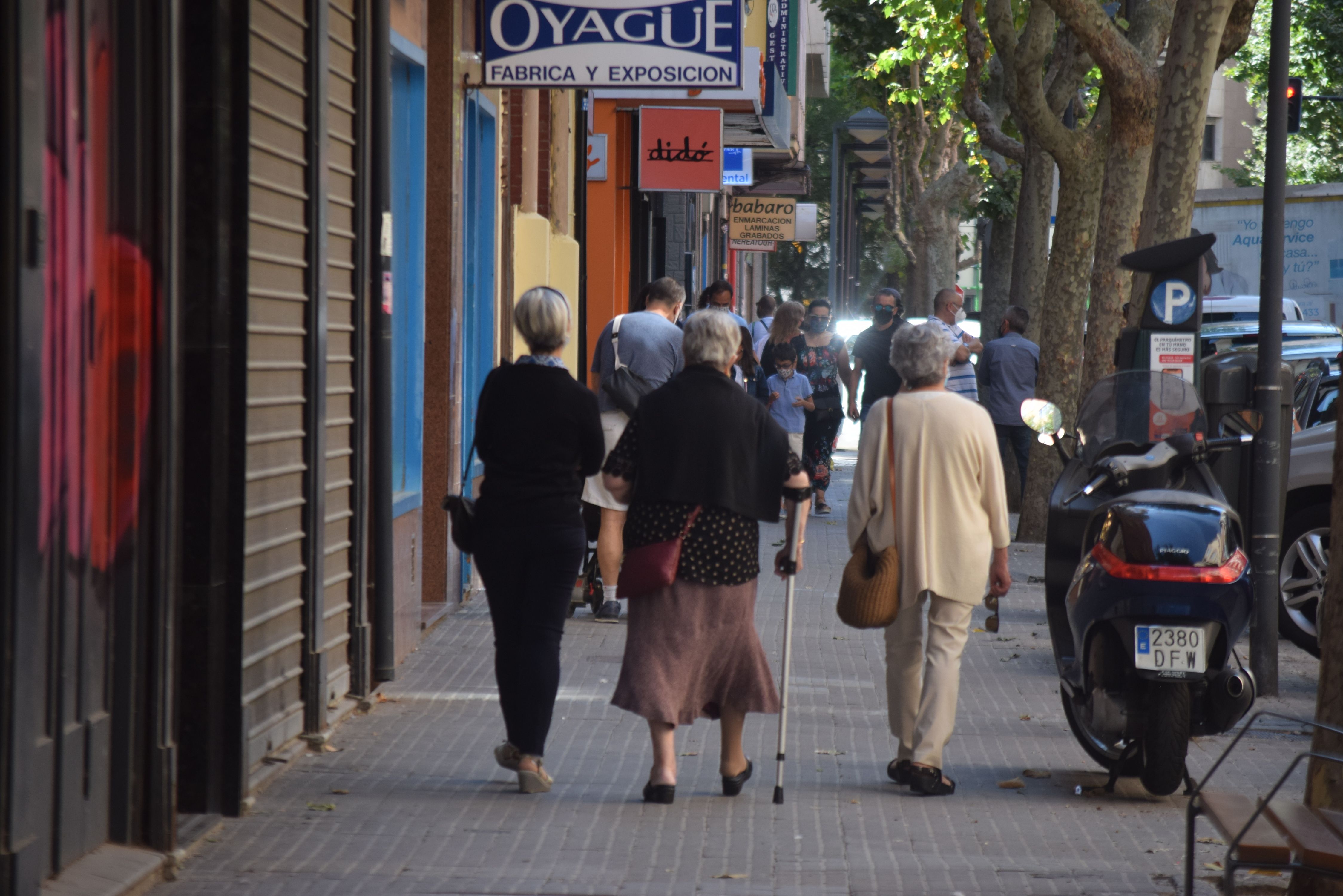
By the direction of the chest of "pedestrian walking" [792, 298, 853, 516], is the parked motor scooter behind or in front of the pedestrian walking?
in front

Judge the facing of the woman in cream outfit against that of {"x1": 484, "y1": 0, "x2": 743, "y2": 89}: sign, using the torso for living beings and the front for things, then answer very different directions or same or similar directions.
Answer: very different directions

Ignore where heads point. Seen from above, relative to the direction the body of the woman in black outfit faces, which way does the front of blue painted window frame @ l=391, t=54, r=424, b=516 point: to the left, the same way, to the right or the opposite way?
to the right

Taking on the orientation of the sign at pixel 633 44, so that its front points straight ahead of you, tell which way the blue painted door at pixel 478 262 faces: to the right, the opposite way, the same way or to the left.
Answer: to the left

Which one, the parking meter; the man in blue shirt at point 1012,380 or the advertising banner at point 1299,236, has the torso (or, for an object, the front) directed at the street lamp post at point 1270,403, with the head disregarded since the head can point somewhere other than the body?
the advertising banner

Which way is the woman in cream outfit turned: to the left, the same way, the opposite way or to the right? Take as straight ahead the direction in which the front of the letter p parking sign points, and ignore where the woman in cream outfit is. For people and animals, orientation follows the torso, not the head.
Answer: the opposite way

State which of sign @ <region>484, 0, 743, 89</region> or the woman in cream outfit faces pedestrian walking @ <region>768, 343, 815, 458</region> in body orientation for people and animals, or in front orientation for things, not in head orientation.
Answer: the woman in cream outfit

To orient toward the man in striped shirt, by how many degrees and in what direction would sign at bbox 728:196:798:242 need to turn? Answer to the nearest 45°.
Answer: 0° — it already faces them

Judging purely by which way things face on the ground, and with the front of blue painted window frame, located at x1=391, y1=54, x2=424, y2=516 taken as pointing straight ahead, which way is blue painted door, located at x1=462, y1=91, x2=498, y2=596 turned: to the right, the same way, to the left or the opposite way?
the same way

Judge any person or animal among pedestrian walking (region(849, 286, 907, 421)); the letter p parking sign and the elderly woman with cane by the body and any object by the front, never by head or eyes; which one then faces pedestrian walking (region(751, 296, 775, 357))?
the elderly woman with cane

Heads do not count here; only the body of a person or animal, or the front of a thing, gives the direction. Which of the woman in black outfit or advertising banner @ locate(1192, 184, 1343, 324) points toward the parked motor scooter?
the advertising banner

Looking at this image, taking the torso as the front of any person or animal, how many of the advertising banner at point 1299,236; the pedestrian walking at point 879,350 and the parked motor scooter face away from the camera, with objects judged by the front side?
1

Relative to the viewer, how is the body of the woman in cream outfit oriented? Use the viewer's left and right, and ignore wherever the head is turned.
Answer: facing away from the viewer

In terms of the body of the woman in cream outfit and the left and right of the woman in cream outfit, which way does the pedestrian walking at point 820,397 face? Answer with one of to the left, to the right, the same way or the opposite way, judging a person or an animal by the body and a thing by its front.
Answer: the opposite way

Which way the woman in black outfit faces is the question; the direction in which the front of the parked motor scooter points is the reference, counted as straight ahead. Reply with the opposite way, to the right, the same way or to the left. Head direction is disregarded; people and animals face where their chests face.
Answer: the same way

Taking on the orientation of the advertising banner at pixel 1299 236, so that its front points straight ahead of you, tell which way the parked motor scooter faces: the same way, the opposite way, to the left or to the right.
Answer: the opposite way

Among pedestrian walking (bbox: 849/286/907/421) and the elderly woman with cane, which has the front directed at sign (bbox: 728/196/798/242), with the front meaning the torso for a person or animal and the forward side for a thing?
the elderly woman with cane

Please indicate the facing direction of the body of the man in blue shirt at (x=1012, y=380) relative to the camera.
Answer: away from the camera

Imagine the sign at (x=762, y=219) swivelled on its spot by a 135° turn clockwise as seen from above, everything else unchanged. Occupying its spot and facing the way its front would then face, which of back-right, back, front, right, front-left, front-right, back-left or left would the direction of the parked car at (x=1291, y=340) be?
back

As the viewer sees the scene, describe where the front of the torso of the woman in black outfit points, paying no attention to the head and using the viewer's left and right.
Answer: facing away from the viewer

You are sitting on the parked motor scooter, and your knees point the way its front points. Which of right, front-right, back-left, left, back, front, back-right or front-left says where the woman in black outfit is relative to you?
left

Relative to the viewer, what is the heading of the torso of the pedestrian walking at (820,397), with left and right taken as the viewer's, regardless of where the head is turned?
facing the viewer

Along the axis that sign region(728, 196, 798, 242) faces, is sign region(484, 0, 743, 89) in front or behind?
in front

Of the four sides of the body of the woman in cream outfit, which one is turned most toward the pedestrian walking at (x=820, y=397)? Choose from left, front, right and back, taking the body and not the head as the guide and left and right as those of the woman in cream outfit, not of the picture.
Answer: front
